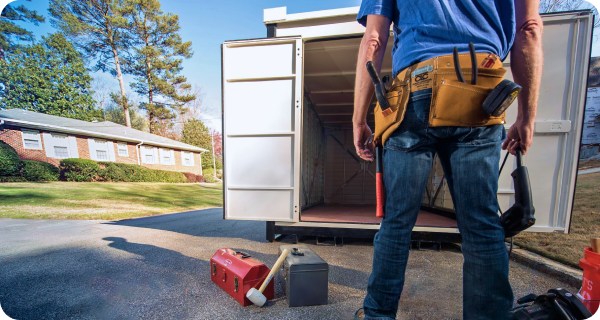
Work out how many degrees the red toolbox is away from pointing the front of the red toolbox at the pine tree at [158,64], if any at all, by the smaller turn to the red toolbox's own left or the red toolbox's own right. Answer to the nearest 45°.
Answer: approximately 135° to the red toolbox's own right

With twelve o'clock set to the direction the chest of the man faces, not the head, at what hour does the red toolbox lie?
The red toolbox is roughly at 9 o'clock from the man.

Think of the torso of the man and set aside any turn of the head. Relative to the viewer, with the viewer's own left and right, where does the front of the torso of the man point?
facing away from the viewer

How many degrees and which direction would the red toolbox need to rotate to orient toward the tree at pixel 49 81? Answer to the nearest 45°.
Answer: approximately 90° to its right

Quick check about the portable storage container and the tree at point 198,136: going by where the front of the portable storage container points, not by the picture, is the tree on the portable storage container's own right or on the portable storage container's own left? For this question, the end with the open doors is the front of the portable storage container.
on the portable storage container's own right

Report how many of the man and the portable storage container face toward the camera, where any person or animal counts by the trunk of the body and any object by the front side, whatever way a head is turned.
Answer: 1

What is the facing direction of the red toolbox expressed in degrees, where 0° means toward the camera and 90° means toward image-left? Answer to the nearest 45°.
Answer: approximately 45°

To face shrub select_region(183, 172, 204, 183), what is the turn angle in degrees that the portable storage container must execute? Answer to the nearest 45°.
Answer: approximately 135° to its right

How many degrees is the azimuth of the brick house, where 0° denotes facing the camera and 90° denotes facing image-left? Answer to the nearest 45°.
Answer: approximately 315°

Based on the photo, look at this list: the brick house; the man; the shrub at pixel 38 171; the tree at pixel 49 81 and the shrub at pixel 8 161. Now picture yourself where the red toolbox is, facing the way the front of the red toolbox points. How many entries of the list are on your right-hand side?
4

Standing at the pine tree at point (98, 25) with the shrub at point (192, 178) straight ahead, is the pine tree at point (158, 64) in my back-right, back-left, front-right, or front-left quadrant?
front-left

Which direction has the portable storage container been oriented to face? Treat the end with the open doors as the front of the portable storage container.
toward the camera

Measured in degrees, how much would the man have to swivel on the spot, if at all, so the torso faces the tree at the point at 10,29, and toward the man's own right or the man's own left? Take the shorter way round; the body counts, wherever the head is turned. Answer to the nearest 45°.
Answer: approximately 90° to the man's own left

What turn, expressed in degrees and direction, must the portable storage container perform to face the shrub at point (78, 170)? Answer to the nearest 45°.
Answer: approximately 90° to its right

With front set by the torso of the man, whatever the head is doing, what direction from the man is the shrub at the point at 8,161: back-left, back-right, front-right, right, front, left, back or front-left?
left
